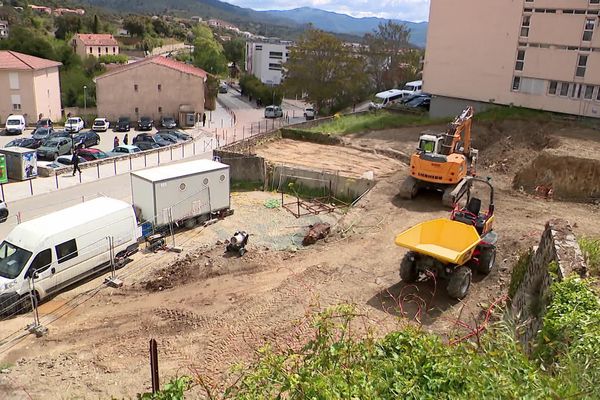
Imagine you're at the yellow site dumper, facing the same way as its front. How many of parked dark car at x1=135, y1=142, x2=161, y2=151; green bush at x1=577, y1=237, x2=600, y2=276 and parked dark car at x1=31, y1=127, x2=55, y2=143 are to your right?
2

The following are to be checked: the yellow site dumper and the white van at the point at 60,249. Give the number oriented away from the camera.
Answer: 0

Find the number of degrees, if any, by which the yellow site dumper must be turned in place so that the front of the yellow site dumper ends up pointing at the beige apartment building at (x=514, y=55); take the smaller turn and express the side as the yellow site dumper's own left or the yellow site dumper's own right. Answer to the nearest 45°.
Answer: approximately 135° to the yellow site dumper's own right

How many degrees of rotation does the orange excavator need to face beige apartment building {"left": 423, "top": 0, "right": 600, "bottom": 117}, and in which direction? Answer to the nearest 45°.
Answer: approximately 45° to its left

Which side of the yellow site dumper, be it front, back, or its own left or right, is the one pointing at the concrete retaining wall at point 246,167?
right

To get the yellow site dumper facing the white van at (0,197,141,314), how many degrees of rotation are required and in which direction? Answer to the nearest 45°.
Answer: approximately 45° to its right

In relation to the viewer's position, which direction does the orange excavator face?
facing away from the viewer and to the right of the viewer

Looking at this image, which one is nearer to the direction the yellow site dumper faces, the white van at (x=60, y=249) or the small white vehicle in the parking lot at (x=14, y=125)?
the white van

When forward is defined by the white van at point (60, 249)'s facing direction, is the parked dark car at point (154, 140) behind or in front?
behind

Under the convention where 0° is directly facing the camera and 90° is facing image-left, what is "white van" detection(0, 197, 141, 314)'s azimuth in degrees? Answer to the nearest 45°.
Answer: approximately 45°

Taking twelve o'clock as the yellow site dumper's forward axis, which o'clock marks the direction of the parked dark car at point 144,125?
The parked dark car is roughly at 3 o'clock from the yellow site dumper.

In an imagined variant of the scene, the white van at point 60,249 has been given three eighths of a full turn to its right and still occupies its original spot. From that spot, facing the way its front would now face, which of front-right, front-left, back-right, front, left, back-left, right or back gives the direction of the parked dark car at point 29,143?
front

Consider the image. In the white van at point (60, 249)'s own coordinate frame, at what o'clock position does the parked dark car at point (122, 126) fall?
The parked dark car is roughly at 5 o'clock from the white van.

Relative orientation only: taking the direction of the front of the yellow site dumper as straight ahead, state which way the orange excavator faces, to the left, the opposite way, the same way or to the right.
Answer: the opposite way

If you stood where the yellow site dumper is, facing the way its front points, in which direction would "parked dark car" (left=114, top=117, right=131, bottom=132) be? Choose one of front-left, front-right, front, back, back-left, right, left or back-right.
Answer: right

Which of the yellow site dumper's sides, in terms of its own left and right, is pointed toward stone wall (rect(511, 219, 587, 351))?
left

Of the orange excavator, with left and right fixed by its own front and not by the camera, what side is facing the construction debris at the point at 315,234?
back

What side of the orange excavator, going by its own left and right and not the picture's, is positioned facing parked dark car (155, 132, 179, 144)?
left

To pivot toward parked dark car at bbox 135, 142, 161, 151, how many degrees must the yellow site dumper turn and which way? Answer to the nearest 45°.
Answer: approximately 90° to its right
